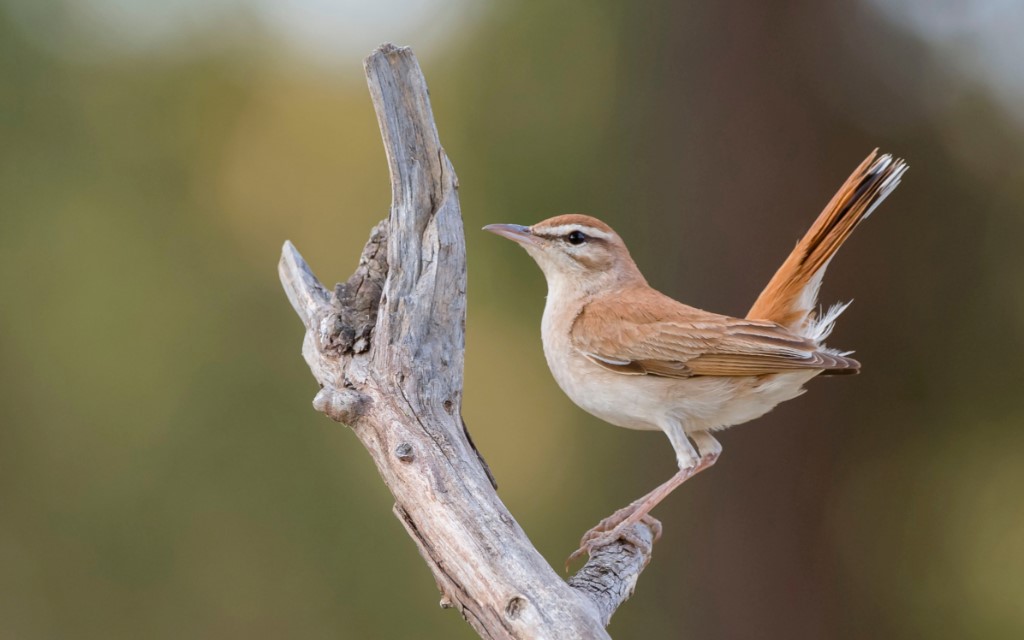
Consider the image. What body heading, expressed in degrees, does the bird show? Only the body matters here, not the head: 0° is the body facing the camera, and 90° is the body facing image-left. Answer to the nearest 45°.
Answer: approximately 90°
